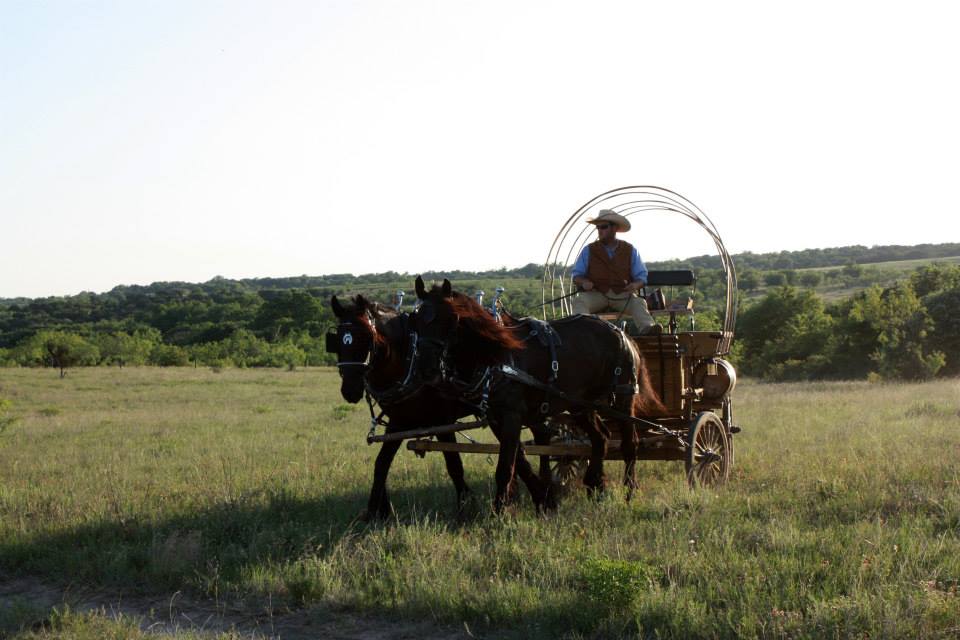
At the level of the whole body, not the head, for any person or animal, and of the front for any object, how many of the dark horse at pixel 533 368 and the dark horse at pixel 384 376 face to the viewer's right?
0

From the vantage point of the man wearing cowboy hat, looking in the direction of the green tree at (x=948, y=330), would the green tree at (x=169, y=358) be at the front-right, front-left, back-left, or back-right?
front-left

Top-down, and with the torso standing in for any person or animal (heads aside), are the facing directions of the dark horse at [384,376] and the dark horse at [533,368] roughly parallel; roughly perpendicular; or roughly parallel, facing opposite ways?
roughly parallel

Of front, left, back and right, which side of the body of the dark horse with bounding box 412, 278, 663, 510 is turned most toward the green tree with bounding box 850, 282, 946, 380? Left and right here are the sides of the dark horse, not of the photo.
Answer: back

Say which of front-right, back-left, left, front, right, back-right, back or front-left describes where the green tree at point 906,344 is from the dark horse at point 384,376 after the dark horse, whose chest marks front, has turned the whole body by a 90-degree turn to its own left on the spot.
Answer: left

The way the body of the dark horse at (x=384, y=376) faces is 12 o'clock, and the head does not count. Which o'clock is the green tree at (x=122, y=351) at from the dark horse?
The green tree is roughly at 4 o'clock from the dark horse.

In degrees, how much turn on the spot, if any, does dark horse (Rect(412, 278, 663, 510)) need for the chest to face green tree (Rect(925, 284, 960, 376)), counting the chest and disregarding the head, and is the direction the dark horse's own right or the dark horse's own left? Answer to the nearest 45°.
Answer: approximately 180°

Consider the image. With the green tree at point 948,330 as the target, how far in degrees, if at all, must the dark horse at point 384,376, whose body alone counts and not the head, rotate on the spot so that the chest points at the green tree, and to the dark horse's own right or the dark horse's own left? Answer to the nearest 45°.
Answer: approximately 180°

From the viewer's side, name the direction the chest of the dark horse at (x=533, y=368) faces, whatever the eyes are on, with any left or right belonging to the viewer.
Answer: facing the viewer and to the left of the viewer

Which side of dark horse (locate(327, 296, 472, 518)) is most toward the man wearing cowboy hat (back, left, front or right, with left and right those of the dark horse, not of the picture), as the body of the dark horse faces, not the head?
back

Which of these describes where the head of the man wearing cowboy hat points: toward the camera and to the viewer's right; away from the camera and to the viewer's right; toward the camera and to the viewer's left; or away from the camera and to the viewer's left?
toward the camera and to the viewer's left

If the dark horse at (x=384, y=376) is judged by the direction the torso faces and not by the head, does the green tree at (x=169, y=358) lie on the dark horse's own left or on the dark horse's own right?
on the dark horse's own right
